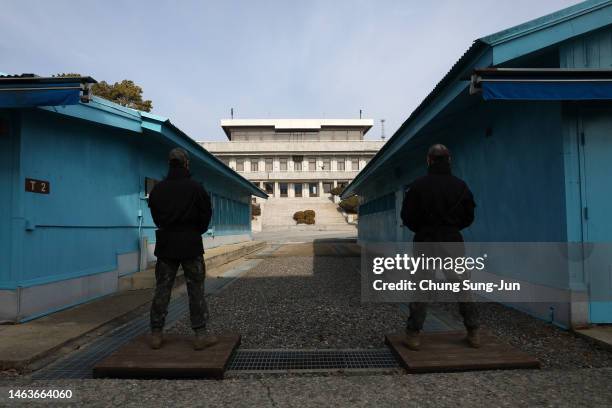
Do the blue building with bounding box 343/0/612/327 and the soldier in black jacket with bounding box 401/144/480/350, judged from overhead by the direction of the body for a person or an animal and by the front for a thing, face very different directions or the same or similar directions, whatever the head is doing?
very different directions

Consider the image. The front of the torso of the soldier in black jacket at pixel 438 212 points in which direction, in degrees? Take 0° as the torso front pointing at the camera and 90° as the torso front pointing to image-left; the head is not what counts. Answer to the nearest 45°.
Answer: approximately 180°

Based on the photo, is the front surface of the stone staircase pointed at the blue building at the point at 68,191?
yes

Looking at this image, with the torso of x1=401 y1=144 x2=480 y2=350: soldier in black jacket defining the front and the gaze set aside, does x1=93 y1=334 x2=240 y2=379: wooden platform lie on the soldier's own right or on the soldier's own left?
on the soldier's own left

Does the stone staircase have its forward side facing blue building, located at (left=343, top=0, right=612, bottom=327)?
yes

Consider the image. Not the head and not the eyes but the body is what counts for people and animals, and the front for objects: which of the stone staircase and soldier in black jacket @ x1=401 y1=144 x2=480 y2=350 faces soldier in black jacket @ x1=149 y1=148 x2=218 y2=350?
the stone staircase

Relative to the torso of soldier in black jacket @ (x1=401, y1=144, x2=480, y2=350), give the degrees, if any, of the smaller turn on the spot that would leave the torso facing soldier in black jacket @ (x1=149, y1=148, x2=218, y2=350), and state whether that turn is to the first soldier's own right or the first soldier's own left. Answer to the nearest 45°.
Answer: approximately 90° to the first soldier's own left

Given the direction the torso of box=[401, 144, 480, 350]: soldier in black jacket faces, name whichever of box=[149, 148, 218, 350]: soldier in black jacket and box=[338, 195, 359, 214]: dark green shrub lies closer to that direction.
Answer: the dark green shrub

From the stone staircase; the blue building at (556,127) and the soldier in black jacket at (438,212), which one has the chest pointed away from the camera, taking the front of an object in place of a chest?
the soldier in black jacket
